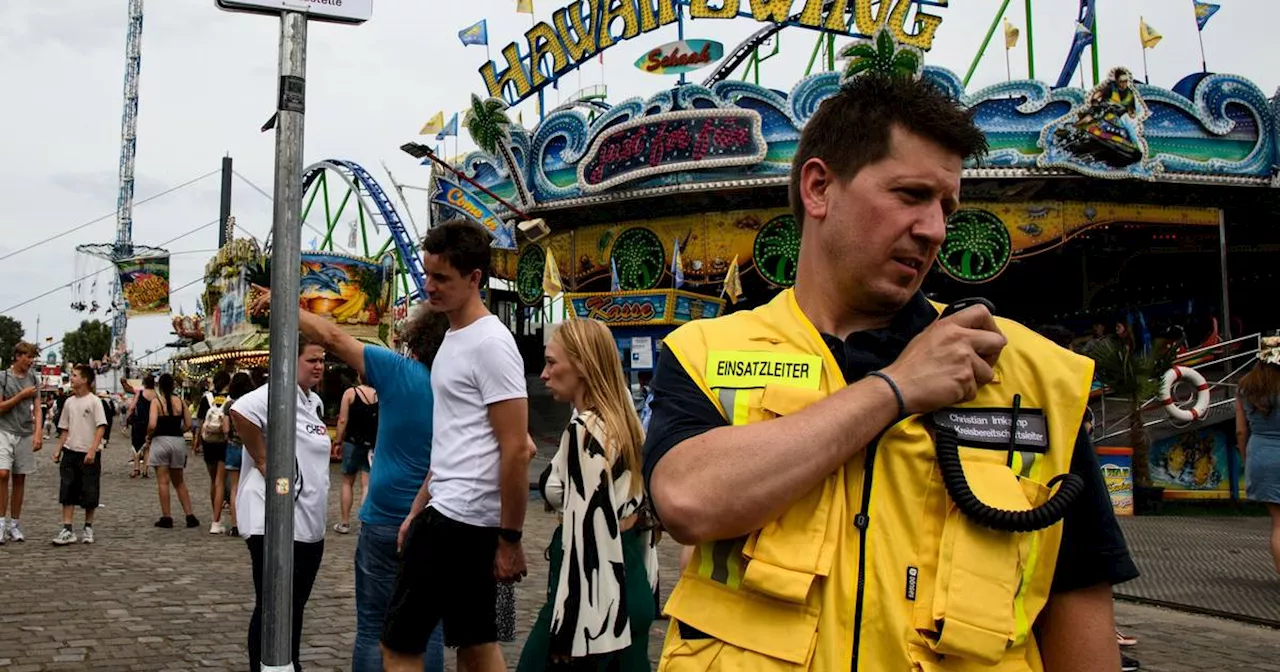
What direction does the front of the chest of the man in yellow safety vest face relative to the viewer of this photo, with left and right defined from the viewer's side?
facing the viewer

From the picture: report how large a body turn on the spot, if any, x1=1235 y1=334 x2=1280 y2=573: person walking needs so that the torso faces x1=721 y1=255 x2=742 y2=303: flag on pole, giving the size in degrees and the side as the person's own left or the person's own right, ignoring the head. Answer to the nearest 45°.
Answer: approximately 45° to the person's own left

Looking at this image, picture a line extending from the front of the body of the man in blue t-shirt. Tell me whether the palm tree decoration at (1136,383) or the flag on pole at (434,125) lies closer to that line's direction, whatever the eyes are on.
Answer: the flag on pole

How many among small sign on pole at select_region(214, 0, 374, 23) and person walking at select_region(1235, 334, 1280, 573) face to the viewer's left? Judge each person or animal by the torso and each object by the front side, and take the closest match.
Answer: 0

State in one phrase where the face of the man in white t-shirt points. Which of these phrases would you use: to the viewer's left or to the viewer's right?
to the viewer's left

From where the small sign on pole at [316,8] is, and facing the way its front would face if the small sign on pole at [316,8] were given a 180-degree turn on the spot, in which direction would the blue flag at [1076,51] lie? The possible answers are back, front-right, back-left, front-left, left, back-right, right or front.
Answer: front-right

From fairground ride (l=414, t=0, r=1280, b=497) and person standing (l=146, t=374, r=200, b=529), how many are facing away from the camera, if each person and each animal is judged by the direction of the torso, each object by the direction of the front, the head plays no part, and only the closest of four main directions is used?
1

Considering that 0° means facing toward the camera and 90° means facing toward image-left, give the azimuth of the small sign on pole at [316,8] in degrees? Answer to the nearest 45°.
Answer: approximately 0°

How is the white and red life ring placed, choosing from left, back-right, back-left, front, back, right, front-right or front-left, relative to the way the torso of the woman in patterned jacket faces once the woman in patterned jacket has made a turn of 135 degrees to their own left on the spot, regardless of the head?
left

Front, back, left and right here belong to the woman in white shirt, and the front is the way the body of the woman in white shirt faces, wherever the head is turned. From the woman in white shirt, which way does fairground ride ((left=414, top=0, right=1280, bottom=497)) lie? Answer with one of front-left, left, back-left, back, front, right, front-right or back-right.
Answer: left

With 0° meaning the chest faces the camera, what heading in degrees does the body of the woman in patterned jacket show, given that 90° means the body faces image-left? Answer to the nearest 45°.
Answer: approximately 90°

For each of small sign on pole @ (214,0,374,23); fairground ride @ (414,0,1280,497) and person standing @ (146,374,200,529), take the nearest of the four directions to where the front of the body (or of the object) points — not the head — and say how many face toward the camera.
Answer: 2

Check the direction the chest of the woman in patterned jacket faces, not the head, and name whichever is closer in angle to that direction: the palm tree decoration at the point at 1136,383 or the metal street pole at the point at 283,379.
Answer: the metal street pole

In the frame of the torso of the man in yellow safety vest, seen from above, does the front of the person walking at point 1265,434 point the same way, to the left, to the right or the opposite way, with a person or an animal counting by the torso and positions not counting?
the opposite way

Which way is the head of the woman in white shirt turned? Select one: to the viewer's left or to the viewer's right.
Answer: to the viewer's right
